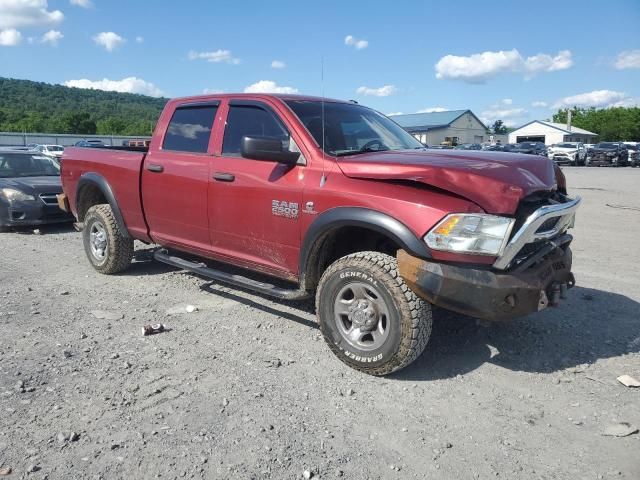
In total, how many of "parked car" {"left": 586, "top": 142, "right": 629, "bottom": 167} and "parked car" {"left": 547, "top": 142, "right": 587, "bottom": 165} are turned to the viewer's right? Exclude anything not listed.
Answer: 0

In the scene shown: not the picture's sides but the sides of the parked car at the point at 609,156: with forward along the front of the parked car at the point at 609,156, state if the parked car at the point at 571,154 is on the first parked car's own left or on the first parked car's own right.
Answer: on the first parked car's own right

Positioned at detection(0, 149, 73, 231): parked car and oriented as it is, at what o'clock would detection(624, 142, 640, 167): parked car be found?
detection(624, 142, 640, 167): parked car is roughly at 10 o'clock from detection(0, 149, 73, 231): parked car.

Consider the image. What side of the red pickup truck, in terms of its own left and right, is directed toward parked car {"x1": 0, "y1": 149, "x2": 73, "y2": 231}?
back

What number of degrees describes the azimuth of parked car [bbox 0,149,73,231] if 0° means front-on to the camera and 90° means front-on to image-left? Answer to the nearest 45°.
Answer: approximately 315°

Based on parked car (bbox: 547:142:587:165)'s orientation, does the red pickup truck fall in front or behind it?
in front

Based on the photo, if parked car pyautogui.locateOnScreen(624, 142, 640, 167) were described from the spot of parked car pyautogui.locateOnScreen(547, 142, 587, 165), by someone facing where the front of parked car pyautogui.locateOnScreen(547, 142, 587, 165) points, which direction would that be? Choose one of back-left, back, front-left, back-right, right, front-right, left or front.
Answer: back-left

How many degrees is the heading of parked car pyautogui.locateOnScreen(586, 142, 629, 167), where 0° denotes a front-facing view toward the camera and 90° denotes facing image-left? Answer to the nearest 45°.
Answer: approximately 45°

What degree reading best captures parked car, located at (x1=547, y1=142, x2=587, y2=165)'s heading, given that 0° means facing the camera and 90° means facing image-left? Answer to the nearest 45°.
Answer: approximately 45°

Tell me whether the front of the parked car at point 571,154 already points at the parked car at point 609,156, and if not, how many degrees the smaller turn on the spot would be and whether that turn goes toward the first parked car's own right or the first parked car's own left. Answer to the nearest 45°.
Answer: approximately 135° to the first parked car's own left

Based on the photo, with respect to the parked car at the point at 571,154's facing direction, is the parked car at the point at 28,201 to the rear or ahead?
ahead
